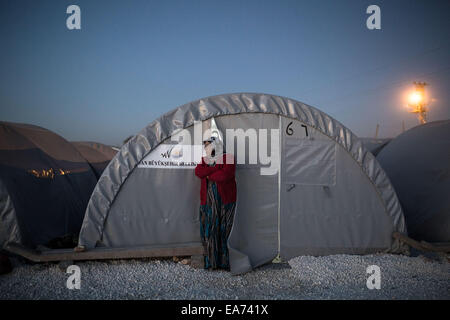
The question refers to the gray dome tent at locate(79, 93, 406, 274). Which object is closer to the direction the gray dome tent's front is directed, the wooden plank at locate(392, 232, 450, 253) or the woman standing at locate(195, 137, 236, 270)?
the woman standing

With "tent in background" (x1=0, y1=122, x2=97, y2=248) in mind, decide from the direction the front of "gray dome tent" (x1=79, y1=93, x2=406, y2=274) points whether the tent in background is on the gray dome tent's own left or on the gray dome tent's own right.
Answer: on the gray dome tent's own right

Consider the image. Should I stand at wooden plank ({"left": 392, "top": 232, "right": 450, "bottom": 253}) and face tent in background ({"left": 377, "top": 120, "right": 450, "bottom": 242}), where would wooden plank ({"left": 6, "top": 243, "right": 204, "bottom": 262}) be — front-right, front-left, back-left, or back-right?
back-left

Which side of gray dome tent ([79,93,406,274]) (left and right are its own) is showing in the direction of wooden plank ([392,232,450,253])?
left

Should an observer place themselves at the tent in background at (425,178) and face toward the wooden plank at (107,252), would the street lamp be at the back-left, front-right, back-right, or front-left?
back-right

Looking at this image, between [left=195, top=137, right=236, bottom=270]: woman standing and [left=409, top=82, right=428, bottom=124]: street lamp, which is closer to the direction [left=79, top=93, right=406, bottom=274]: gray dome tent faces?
the woman standing

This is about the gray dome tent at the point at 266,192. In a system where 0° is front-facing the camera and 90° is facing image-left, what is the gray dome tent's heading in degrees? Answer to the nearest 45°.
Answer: approximately 0°

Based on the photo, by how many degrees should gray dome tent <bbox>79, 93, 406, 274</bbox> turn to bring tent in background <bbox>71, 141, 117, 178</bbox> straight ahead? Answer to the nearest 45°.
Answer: approximately 135° to its right
